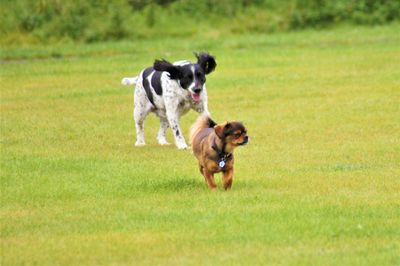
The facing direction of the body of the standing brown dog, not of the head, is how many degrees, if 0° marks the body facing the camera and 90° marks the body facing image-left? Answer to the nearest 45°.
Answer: approximately 315°

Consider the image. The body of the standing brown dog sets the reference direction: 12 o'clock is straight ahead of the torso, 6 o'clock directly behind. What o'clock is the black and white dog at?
The black and white dog is roughly at 7 o'clock from the standing brown dog.

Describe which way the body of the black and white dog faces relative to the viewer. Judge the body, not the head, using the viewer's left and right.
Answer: facing the viewer and to the right of the viewer

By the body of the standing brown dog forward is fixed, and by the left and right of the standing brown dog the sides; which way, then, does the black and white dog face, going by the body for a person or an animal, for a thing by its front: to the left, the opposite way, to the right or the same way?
the same way

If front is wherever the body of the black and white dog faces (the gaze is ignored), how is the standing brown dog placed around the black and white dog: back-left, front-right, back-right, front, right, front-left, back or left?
front-right

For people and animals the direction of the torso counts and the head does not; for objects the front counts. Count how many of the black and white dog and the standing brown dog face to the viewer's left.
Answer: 0
